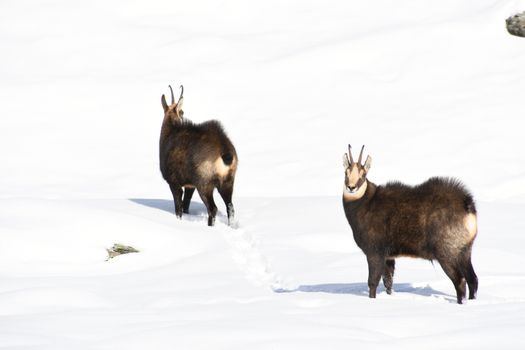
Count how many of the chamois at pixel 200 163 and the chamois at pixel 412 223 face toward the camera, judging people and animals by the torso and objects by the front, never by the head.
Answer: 0

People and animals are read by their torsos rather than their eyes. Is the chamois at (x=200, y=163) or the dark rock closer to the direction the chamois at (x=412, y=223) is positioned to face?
the chamois

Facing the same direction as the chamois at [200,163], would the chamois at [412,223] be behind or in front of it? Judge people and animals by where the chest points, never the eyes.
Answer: behind

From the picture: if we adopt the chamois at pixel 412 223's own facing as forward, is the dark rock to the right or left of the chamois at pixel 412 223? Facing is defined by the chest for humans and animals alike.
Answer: on its right

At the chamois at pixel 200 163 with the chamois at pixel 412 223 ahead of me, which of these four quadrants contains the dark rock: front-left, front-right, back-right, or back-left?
back-left

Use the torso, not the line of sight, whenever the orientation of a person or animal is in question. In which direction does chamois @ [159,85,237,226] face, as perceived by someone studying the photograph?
facing away from the viewer and to the left of the viewer

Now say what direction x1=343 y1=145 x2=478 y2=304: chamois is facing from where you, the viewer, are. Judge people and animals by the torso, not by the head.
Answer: facing to the left of the viewer

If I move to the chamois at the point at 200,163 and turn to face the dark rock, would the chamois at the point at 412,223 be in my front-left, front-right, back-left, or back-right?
back-right

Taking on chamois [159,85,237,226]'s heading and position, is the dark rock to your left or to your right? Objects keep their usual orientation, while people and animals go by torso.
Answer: on your right

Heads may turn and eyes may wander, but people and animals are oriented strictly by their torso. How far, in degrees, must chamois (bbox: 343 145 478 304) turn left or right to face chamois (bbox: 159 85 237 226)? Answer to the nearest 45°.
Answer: approximately 45° to its right
